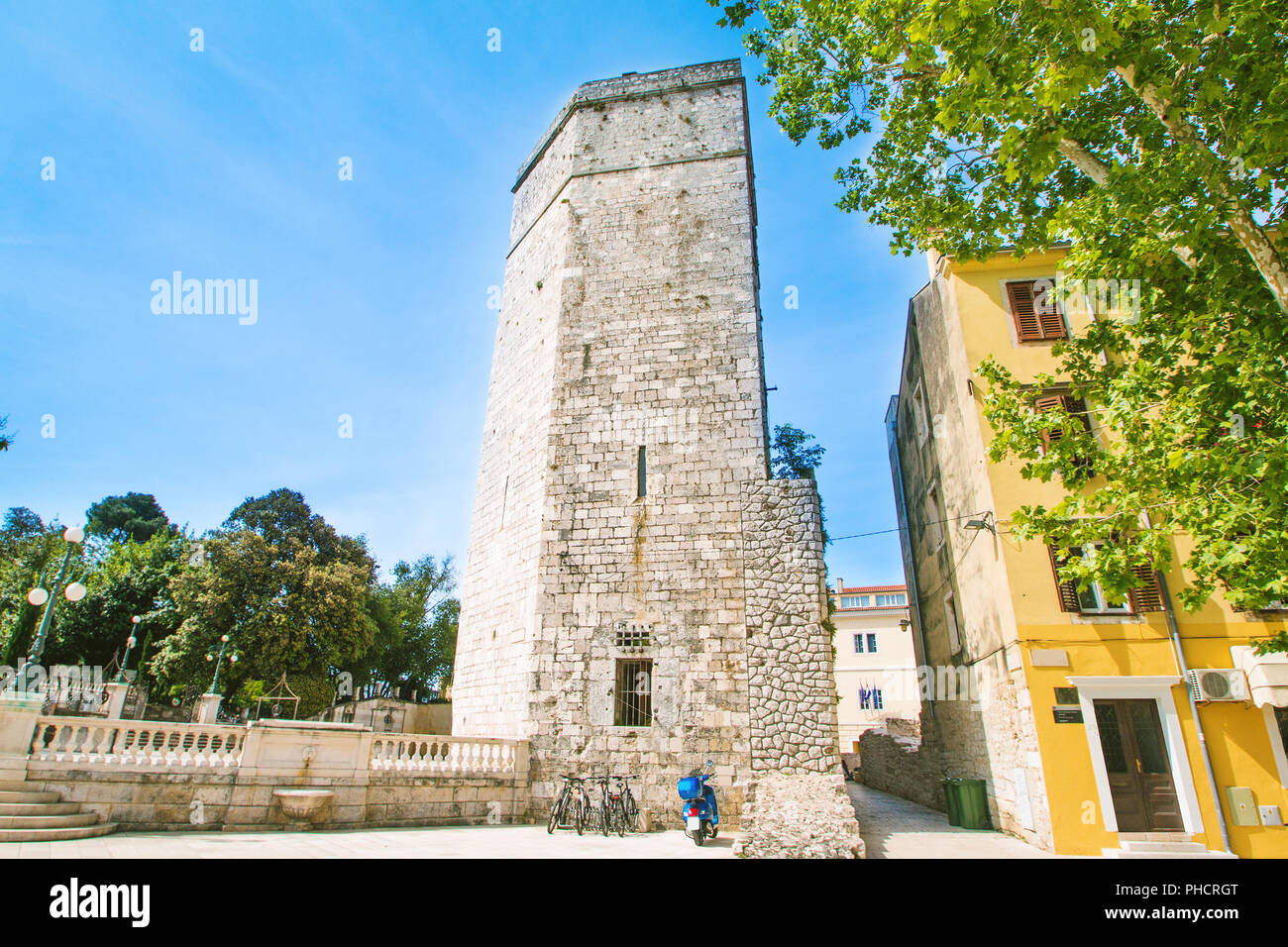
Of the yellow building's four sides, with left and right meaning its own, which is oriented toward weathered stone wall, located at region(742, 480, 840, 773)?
right

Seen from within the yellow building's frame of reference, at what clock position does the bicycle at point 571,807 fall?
The bicycle is roughly at 2 o'clock from the yellow building.

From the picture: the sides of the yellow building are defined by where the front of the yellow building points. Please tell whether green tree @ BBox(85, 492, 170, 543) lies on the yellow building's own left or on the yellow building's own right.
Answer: on the yellow building's own right

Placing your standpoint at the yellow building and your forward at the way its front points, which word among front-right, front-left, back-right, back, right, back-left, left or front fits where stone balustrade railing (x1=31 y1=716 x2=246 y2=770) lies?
front-right

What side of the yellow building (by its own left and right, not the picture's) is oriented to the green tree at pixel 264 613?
right

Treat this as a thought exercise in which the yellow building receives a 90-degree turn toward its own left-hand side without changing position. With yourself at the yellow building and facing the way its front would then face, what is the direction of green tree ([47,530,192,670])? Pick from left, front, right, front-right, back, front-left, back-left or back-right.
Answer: back

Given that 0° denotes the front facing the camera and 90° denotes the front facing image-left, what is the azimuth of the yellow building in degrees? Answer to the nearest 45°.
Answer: approximately 0°

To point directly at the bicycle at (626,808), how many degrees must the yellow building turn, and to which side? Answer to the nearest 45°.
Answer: approximately 45° to its right

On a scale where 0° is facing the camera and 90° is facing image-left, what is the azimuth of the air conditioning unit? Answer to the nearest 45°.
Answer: approximately 0°

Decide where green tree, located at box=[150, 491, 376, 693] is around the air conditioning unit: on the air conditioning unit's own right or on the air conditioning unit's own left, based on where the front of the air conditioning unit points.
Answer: on the air conditioning unit's own right

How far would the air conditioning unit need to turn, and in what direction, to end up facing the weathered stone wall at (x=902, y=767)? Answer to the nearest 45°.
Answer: approximately 135° to its right

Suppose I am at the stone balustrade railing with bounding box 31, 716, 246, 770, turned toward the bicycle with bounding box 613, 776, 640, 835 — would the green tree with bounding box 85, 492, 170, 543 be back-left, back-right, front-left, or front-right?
back-left

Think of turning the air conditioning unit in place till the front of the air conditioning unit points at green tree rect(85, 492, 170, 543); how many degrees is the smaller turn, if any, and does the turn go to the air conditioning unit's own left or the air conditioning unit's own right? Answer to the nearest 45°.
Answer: approximately 90° to the air conditioning unit's own right
